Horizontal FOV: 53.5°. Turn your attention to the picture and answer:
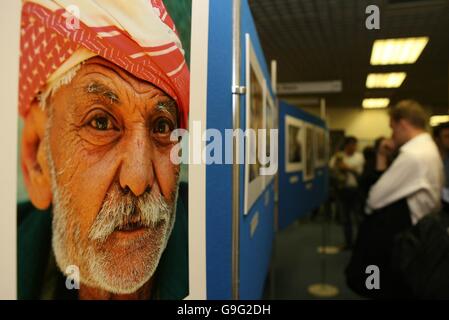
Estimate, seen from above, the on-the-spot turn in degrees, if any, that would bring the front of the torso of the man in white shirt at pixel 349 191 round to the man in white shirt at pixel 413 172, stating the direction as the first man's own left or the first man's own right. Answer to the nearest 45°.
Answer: approximately 45° to the first man's own left

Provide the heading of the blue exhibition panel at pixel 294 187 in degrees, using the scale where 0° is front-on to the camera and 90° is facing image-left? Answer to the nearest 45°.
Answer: approximately 315°

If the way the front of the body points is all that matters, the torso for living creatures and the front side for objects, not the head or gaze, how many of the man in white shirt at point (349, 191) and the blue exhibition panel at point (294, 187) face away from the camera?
0

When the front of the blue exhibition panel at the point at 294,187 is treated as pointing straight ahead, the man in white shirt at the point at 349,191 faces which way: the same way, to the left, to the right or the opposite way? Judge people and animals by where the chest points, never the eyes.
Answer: to the right

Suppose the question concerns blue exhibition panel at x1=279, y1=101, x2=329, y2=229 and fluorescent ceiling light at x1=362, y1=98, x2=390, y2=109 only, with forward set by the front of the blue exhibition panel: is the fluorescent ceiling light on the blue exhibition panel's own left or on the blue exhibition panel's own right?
on the blue exhibition panel's own left

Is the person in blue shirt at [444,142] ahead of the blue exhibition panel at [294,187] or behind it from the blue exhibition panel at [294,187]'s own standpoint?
ahead
